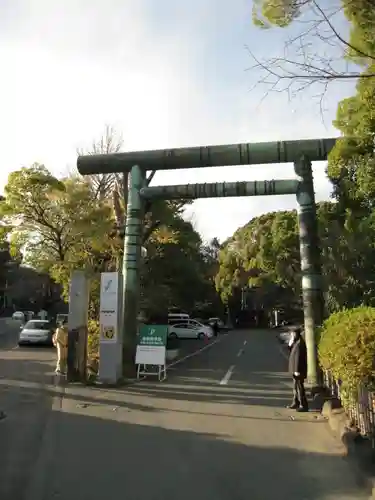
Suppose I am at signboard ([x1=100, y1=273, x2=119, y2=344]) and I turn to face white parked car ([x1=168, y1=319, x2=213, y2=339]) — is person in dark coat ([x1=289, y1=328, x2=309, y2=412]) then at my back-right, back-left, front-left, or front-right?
back-right

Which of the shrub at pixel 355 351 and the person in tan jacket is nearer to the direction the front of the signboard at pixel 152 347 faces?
the shrub

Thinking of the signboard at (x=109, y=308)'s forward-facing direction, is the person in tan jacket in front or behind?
behind

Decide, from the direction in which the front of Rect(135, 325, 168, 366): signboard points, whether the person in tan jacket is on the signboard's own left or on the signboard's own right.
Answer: on the signboard's own right

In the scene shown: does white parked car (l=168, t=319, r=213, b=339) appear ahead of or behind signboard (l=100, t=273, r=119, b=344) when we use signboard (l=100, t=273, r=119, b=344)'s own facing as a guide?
behind

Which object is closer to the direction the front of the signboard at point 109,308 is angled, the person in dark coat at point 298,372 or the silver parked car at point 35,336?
the person in dark coat

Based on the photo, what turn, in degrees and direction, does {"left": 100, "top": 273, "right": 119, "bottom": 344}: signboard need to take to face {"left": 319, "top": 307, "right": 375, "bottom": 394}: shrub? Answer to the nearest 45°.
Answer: approximately 45° to its left

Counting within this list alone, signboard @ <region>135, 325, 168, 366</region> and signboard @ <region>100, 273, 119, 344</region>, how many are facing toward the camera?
2

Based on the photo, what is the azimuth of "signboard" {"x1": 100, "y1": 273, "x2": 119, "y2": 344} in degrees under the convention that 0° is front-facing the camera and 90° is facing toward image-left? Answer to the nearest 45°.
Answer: approximately 0°

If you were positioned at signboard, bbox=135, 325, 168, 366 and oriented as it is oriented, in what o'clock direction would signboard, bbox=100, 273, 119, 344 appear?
signboard, bbox=100, 273, 119, 344 is roughly at 2 o'clock from signboard, bbox=135, 325, 168, 366.
